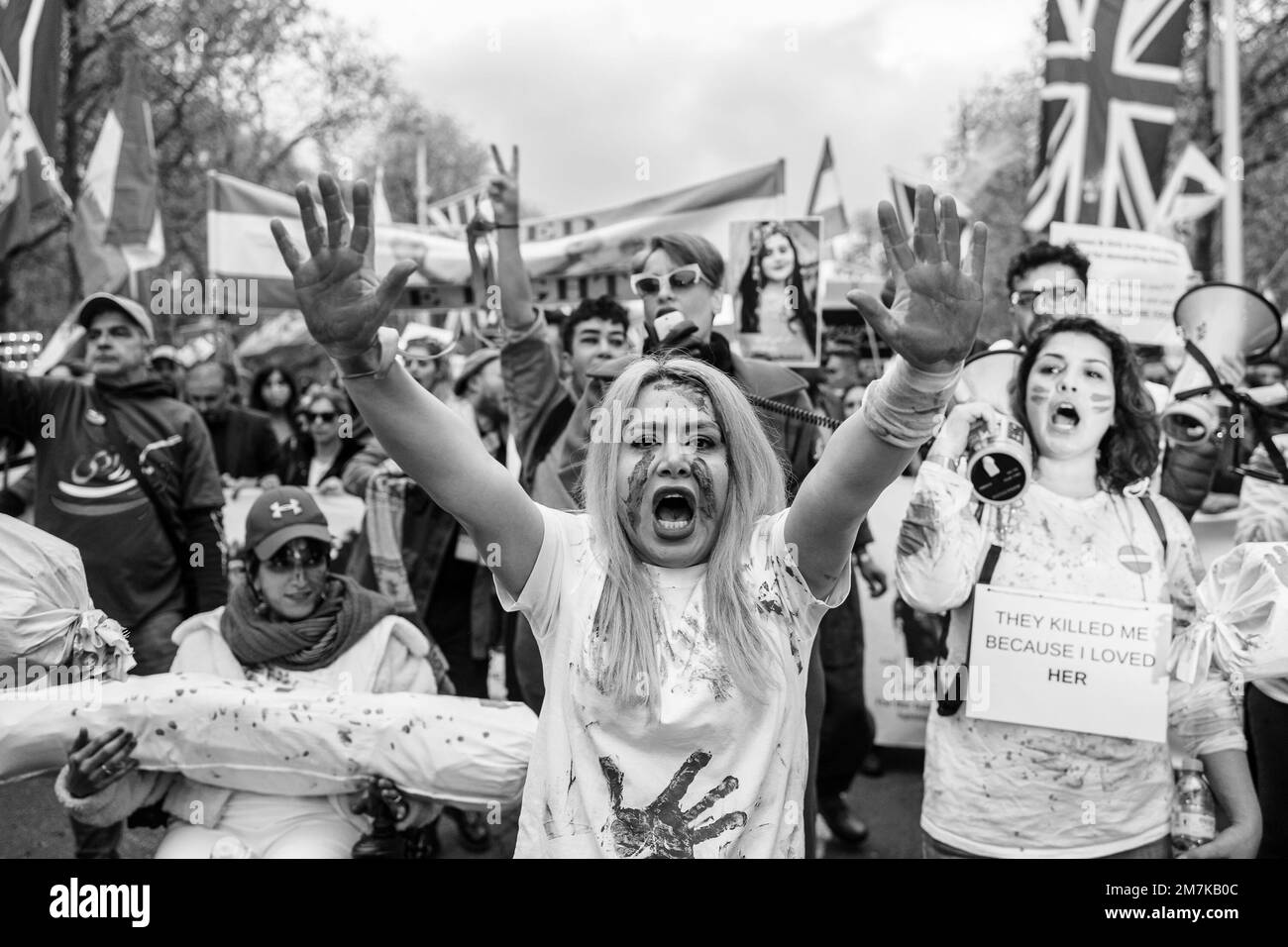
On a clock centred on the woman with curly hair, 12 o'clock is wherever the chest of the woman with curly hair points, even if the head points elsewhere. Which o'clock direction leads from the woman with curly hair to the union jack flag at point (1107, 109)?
The union jack flag is roughly at 6 o'clock from the woman with curly hair.

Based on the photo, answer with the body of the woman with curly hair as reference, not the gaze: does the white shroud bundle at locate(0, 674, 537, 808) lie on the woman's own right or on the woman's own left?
on the woman's own right

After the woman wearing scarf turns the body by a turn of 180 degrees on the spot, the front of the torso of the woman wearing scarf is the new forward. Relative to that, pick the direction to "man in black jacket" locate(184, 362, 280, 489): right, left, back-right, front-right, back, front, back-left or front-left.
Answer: front

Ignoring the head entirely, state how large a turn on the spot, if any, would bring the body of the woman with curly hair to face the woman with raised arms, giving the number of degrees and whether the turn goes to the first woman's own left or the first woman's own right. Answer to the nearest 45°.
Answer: approximately 45° to the first woman's own right

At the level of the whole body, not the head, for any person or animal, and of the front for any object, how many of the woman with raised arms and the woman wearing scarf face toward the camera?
2

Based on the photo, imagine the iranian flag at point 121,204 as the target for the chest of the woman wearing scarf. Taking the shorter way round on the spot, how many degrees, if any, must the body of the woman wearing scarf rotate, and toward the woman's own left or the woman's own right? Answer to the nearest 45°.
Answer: approximately 180°
